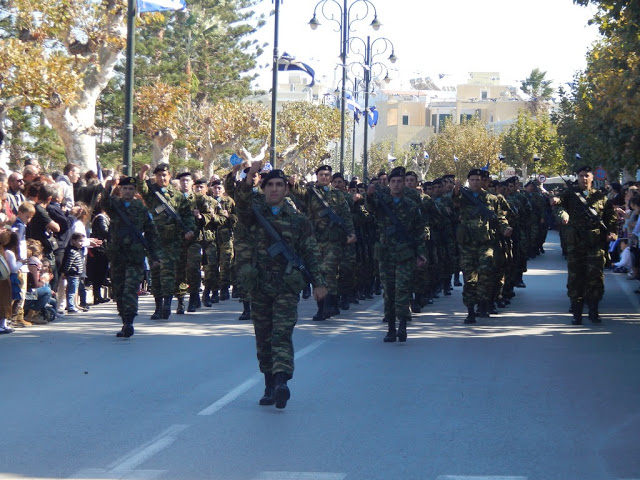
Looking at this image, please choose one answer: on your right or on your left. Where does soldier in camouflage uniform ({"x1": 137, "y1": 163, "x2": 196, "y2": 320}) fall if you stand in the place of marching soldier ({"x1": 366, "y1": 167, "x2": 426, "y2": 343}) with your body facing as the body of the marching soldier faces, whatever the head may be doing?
on your right

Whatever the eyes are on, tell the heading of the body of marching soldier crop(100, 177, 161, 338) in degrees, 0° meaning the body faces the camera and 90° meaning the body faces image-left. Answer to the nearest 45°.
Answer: approximately 0°

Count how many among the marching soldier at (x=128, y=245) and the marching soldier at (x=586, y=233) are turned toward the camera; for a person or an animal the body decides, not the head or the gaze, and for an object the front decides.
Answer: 2

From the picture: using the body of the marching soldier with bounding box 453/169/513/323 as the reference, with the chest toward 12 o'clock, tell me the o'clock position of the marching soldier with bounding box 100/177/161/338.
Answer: the marching soldier with bounding box 100/177/161/338 is roughly at 2 o'clock from the marching soldier with bounding box 453/169/513/323.

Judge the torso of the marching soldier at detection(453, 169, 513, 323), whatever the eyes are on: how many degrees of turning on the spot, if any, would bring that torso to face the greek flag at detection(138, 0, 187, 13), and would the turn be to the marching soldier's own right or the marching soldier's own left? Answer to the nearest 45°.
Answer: approximately 135° to the marching soldier's own right

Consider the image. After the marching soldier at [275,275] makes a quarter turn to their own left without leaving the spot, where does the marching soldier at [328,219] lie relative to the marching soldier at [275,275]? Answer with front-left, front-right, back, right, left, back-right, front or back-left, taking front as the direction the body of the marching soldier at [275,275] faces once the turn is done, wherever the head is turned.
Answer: left
